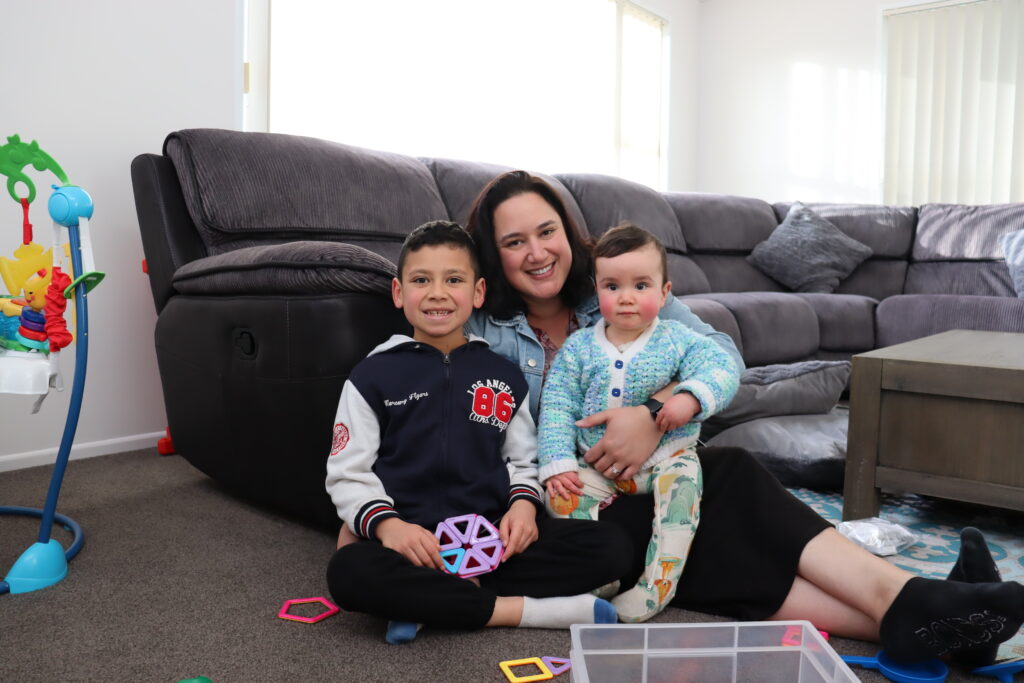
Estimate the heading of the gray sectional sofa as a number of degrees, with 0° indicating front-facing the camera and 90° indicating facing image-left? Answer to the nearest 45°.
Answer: approximately 315°

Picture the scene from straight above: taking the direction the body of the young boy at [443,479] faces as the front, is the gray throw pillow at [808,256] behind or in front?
behind

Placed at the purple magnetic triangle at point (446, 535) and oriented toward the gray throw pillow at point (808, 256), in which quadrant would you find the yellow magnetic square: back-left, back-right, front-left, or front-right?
back-right

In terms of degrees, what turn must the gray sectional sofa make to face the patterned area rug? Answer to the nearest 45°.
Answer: approximately 45° to its left
